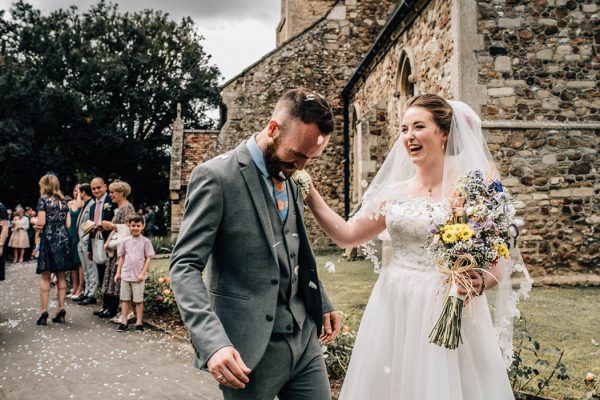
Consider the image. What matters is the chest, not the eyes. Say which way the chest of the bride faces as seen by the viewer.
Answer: toward the camera

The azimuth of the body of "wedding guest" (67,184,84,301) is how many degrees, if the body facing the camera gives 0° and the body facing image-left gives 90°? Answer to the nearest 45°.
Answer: approximately 45°

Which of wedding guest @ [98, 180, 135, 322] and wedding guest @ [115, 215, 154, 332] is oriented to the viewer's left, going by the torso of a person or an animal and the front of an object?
wedding guest @ [98, 180, 135, 322]

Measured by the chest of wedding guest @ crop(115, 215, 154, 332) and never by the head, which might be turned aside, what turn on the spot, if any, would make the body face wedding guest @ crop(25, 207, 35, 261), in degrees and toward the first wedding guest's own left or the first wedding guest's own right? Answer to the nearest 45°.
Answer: approximately 180°

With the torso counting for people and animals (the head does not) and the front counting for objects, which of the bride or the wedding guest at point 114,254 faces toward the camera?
the bride

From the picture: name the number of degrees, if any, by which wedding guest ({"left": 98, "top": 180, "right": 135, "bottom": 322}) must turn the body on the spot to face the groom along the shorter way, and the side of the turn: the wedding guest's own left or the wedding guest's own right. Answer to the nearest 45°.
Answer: approximately 90° to the wedding guest's own left

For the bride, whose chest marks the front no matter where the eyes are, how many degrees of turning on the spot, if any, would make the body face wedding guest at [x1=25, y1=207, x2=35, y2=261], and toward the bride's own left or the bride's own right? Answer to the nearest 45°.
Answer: approximately 135° to the bride's own right

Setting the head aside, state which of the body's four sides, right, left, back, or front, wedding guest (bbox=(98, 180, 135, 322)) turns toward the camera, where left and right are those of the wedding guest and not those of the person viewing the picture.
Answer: left

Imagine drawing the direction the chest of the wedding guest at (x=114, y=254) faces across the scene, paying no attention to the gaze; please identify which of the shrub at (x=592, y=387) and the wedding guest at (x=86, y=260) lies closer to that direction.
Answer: the wedding guest

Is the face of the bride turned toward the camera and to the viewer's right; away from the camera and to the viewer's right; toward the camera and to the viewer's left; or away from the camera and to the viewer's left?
toward the camera and to the viewer's left
